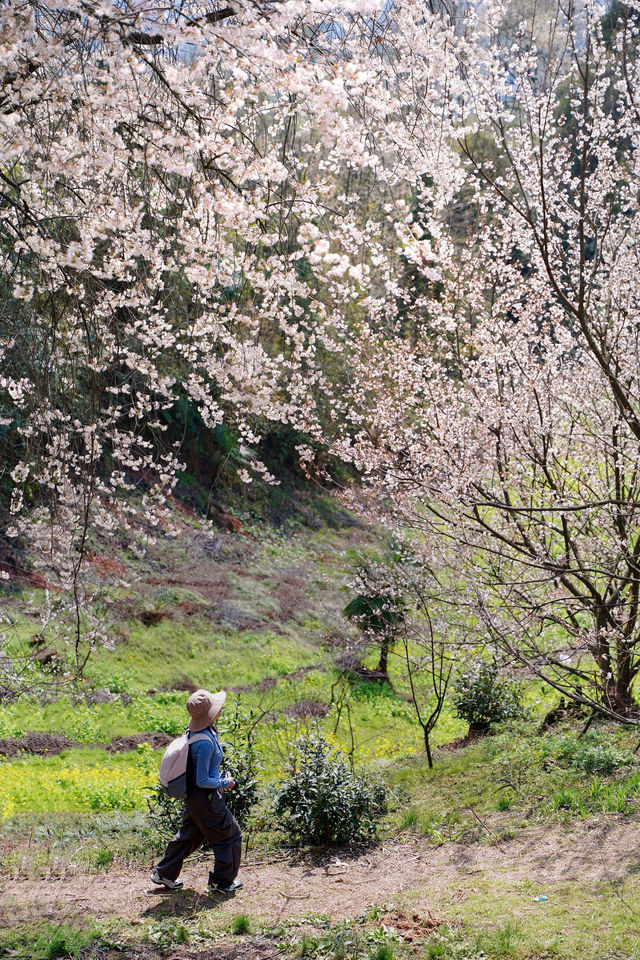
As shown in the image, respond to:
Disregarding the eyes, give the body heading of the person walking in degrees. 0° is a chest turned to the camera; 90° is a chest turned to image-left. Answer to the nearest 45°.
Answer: approximately 270°

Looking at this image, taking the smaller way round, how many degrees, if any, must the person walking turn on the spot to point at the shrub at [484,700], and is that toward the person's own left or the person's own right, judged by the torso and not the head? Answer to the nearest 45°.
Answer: approximately 45° to the person's own left

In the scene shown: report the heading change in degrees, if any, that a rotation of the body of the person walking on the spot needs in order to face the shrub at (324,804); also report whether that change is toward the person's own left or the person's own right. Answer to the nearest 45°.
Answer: approximately 45° to the person's own left

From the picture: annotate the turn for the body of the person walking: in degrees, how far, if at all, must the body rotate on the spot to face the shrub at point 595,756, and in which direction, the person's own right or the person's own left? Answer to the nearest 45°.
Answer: approximately 45° to the person's own left

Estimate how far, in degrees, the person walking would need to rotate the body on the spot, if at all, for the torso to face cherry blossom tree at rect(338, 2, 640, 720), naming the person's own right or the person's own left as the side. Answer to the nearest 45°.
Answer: approximately 45° to the person's own left
